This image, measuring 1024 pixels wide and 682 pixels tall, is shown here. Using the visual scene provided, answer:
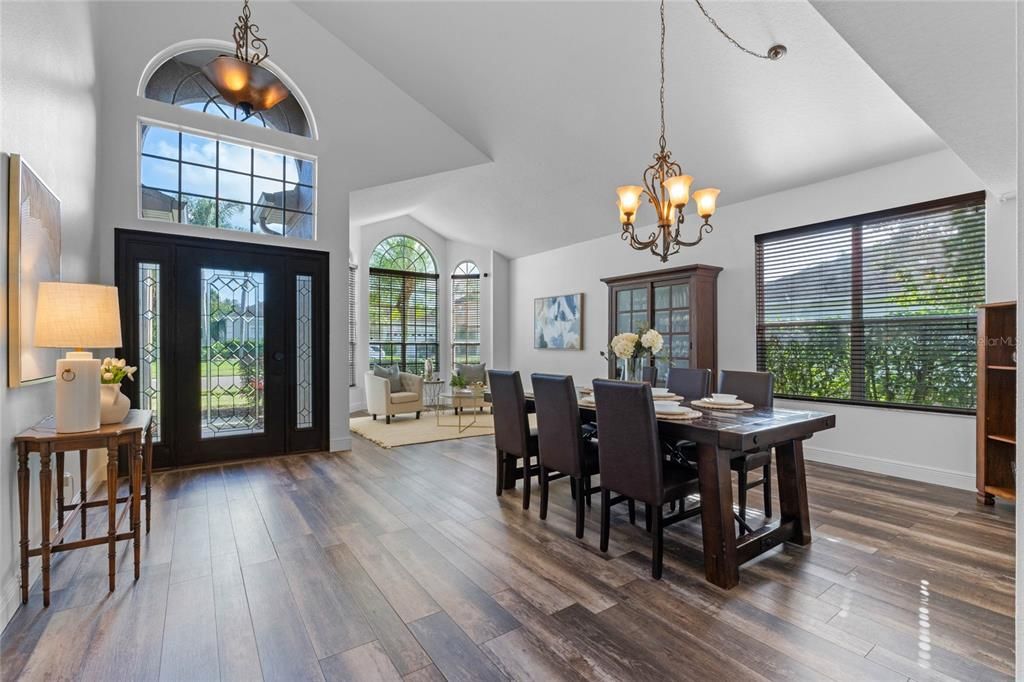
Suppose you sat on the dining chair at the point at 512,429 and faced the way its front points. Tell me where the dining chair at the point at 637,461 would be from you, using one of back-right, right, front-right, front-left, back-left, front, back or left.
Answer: right

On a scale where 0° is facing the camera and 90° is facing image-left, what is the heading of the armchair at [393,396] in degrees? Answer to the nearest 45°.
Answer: approximately 315°

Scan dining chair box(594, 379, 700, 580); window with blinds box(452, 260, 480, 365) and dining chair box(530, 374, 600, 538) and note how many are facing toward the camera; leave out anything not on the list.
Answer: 1

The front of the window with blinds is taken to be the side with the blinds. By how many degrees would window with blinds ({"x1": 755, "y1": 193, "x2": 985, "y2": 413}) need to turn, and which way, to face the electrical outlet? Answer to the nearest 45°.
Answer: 0° — it already faces it

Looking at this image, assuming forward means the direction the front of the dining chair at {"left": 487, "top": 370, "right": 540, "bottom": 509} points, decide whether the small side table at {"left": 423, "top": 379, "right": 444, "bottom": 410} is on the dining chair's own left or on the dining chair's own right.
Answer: on the dining chair's own left

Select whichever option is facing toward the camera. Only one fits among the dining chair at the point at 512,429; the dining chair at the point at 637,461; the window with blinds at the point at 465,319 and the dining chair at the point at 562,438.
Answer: the window with blinds

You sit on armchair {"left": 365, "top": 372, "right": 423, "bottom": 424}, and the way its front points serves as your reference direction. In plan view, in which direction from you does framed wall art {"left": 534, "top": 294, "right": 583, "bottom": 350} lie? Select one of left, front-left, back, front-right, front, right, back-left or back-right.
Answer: front-left

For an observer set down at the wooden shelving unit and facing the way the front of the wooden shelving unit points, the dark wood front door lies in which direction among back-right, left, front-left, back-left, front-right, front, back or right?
front

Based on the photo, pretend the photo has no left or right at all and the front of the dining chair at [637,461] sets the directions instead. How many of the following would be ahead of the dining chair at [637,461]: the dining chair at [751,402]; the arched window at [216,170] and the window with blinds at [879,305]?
2

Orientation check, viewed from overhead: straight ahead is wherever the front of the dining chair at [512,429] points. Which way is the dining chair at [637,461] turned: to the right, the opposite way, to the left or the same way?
the same way

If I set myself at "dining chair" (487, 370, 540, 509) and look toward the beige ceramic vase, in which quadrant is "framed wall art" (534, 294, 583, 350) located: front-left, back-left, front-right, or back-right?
back-right

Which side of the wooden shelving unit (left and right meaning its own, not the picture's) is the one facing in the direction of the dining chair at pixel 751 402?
front

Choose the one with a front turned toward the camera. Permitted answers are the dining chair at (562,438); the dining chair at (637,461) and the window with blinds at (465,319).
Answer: the window with blinds

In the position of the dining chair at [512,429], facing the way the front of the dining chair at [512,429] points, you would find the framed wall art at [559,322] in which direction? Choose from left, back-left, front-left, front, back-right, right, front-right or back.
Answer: front-left

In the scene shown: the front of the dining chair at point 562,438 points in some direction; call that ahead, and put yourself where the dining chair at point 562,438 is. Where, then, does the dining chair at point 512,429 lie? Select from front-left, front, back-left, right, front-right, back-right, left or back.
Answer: left

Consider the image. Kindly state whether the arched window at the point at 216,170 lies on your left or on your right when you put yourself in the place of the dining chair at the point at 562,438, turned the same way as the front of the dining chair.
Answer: on your left

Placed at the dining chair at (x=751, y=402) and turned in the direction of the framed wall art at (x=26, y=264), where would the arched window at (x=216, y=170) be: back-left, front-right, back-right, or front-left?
front-right

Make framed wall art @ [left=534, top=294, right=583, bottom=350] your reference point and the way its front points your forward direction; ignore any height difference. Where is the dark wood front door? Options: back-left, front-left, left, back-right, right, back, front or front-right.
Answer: front

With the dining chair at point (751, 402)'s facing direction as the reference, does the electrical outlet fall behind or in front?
in front

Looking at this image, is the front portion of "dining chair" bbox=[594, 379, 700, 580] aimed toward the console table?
no
